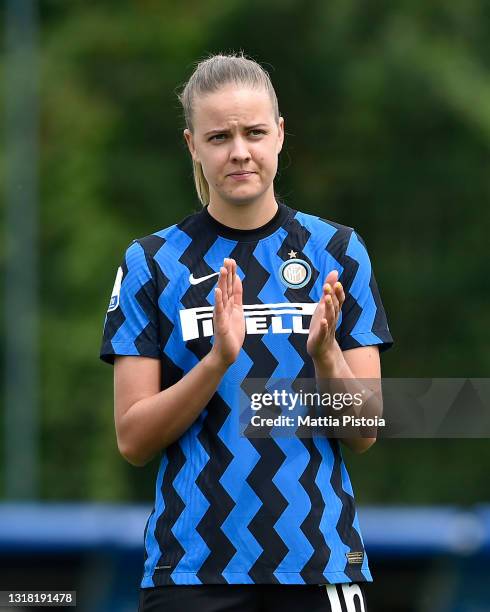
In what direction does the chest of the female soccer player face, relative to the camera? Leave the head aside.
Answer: toward the camera

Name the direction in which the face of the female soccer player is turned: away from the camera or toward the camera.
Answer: toward the camera
